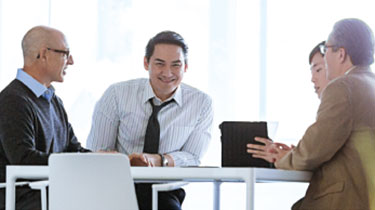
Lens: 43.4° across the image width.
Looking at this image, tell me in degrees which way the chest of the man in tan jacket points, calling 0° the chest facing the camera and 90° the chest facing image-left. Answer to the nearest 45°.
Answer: approximately 135°

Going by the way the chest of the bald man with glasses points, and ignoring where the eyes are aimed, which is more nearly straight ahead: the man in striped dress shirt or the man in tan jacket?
the man in tan jacket

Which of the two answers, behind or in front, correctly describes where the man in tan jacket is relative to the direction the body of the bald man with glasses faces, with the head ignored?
in front

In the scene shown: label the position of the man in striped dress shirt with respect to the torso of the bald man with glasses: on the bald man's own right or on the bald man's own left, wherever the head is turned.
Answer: on the bald man's own left

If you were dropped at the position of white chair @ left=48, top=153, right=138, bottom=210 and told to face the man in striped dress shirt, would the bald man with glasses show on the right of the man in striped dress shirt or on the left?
left

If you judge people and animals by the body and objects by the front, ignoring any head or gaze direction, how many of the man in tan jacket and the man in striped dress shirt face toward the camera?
1

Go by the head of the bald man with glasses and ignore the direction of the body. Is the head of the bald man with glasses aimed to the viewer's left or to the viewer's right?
to the viewer's right

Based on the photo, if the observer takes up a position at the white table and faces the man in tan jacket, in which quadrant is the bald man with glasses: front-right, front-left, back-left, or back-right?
back-left

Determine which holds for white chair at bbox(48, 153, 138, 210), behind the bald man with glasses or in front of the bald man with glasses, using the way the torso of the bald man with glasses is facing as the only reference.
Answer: in front

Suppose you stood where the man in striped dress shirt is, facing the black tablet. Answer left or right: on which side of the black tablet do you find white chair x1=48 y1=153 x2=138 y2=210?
right
